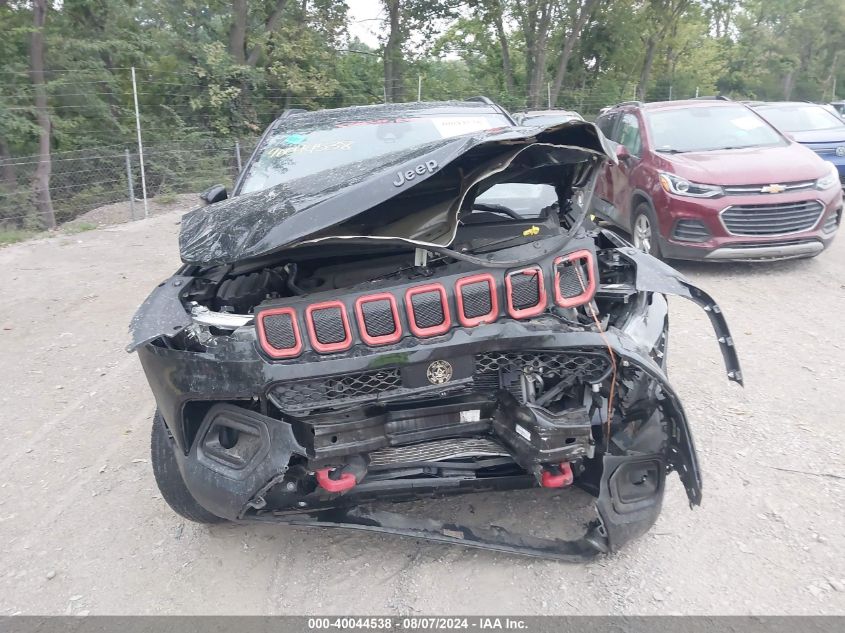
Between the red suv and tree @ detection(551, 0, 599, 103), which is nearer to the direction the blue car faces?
the red suv

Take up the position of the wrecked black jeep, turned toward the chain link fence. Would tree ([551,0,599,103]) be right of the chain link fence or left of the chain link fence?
right

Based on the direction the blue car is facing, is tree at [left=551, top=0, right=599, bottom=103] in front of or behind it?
behind

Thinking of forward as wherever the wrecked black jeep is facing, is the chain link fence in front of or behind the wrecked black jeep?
behind

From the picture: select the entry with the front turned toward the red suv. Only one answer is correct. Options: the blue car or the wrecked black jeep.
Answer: the blue car

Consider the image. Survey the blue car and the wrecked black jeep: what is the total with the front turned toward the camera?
2

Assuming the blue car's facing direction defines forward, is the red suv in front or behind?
in front

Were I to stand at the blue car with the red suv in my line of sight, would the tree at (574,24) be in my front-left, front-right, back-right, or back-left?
back-right

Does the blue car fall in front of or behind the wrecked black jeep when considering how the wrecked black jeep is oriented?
behind

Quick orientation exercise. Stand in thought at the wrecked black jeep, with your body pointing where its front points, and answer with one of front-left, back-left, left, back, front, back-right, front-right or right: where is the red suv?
back-left

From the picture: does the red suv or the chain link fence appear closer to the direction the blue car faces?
the red suv

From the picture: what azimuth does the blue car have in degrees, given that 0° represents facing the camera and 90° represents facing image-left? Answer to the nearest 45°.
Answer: approximately 0°

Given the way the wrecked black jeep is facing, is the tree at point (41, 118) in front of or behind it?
behind

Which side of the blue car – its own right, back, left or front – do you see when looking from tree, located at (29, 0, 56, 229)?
right

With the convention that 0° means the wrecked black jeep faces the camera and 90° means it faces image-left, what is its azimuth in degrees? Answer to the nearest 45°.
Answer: approximately 0°
